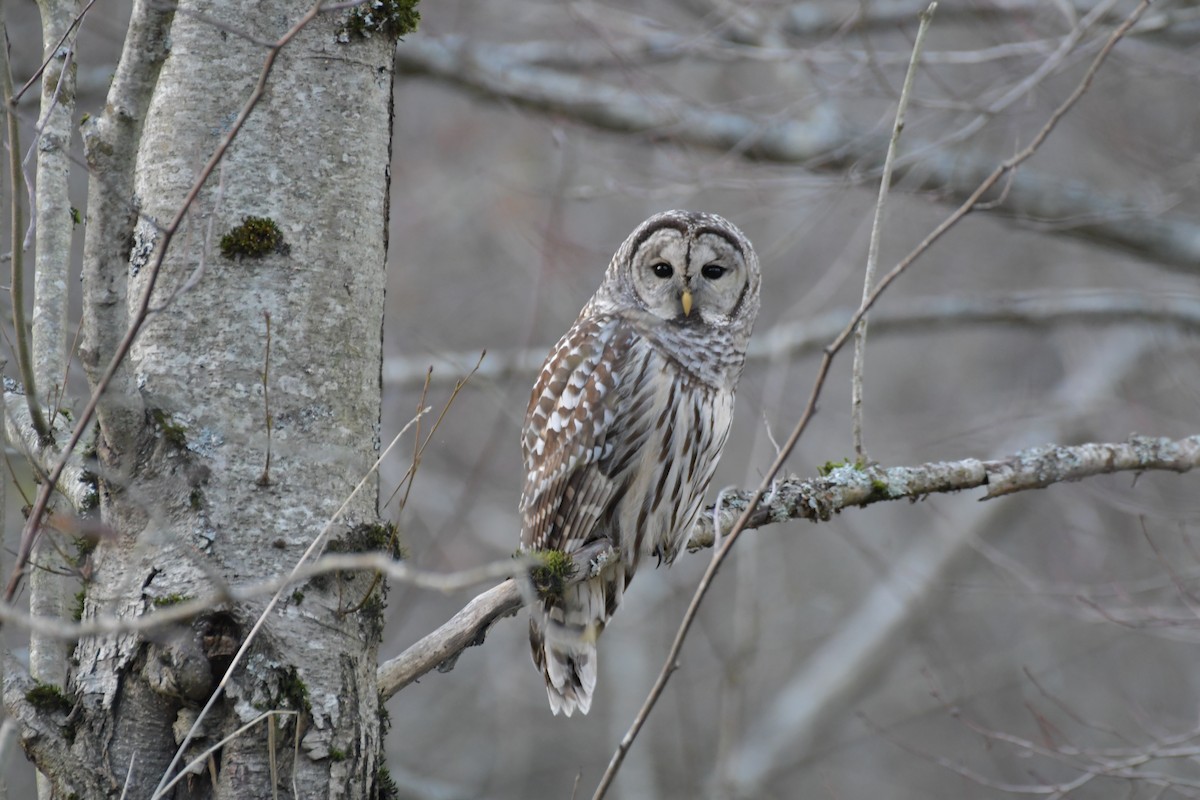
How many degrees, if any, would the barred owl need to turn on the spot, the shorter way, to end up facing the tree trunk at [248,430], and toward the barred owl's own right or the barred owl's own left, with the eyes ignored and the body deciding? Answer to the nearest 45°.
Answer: approximately 90° to the barred owl's own right

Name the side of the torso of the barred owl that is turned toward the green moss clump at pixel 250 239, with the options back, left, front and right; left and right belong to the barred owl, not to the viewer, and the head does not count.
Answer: right

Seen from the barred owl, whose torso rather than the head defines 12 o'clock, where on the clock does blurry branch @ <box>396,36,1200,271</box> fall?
The blurry branch is roughly at 8 o'clock from the barred owl.

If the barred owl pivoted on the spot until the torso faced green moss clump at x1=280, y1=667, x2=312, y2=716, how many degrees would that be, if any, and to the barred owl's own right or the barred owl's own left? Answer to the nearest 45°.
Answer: approximately 135° to the barred owl's own right
